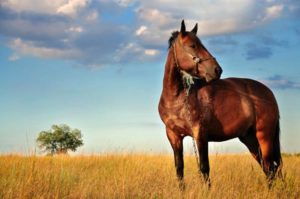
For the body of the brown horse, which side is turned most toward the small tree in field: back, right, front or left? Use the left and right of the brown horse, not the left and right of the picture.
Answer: right

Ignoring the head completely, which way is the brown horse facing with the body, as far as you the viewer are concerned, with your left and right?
facing the viewer and to the left of the viewer
